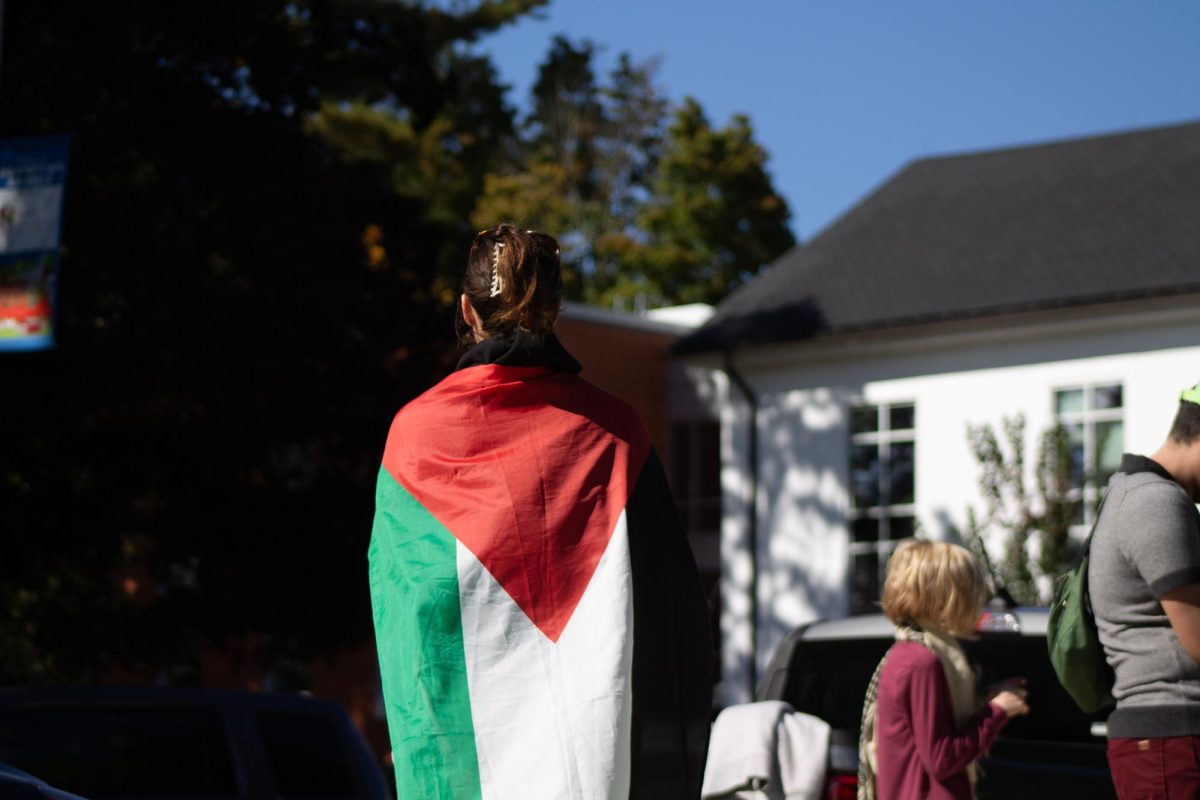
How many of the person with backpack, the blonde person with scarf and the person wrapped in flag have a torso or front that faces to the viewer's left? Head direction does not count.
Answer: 0

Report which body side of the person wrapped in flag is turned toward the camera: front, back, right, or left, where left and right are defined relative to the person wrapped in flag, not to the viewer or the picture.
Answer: back

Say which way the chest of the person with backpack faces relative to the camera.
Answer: to the viewer's right

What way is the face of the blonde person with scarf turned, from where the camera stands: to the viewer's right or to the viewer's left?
to the viewer's right

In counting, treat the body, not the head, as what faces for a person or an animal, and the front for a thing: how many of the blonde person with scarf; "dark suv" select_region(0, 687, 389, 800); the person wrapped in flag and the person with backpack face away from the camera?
1

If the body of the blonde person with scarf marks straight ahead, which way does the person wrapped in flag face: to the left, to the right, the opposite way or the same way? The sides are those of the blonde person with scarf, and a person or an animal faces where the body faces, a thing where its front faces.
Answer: to the left

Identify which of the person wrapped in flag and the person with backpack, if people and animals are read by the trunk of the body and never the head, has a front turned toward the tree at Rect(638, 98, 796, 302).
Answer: the person wrapped in flag

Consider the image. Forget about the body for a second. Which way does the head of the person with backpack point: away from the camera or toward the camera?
away from the camera
